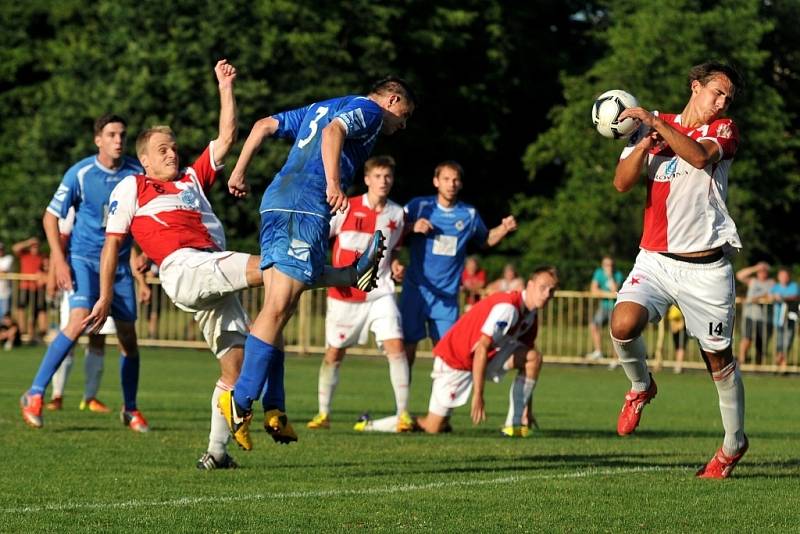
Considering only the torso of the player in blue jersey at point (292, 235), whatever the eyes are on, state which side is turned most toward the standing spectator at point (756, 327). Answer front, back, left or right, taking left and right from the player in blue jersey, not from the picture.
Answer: front

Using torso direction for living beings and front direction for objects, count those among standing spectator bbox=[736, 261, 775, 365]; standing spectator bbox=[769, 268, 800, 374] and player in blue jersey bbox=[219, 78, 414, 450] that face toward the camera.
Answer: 2

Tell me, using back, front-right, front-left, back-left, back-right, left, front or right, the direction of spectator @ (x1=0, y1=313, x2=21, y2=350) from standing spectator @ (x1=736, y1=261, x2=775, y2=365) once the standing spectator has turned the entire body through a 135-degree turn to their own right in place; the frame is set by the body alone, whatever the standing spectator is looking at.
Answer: front-left

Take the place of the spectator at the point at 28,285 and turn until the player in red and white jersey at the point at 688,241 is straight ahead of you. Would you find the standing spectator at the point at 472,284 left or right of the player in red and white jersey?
left

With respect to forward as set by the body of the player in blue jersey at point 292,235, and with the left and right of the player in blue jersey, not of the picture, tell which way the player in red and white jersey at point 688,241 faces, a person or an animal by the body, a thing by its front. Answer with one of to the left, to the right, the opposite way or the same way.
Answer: the opposite way

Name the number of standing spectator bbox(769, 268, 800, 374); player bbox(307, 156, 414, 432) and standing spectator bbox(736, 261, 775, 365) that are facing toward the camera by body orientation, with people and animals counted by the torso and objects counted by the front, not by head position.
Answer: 3

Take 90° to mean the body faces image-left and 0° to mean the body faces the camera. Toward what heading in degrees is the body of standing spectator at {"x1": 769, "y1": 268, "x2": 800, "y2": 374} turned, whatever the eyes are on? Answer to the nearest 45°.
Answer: approximately 0°

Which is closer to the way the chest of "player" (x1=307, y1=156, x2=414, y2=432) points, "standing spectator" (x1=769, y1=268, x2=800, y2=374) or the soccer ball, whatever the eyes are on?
the soccer ball

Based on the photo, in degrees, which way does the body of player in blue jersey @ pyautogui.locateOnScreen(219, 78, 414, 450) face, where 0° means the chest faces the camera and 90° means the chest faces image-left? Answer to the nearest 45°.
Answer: approximately 225°
